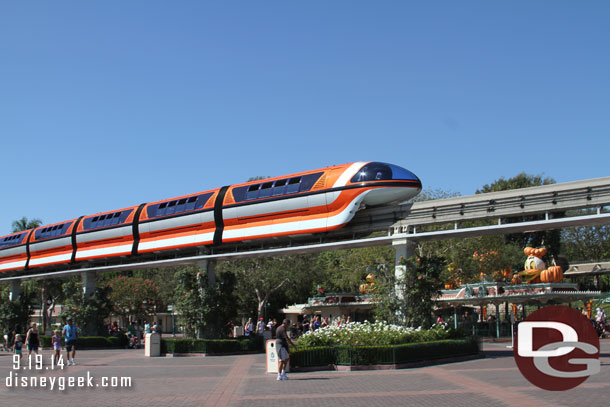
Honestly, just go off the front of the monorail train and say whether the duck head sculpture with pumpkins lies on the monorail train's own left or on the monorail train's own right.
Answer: on the monorail train's own left

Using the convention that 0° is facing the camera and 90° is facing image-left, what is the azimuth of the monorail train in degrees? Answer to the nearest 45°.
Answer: approximately 315°

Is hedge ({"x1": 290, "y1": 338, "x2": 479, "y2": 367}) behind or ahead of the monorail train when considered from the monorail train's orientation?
ahead

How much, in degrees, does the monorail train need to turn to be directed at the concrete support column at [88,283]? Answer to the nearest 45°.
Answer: approximately 180°

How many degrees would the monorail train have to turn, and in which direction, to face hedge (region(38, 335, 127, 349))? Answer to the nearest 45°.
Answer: approximately 180°
